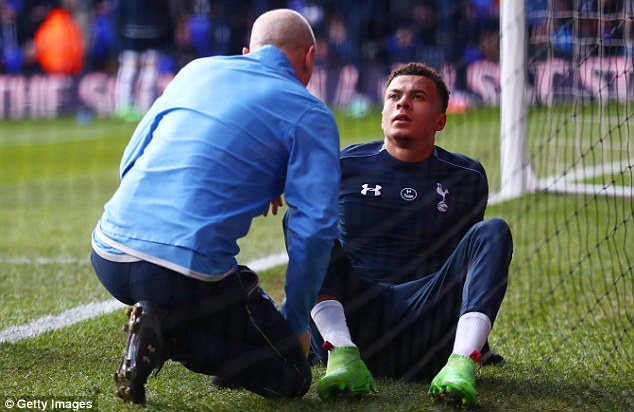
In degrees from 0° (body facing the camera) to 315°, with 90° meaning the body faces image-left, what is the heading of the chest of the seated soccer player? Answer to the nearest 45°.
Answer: approximately 0°

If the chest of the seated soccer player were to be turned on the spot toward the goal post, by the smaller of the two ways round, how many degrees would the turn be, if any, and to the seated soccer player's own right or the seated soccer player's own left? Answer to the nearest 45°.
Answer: approximately 180°
